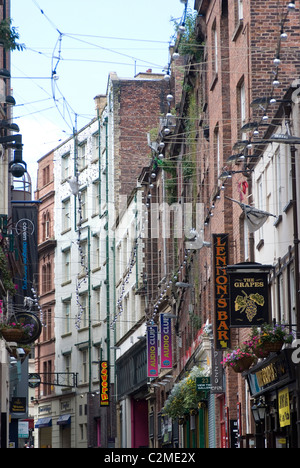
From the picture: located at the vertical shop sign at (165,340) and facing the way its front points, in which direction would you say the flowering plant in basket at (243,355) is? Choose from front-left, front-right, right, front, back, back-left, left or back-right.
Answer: front

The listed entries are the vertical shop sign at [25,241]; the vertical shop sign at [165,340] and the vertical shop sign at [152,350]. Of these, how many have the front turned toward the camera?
3

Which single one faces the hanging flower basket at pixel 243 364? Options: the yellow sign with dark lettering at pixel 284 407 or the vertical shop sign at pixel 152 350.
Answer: the vertical shop sign

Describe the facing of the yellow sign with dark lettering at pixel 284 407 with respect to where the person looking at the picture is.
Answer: facing the viewer and to the left of the viewer

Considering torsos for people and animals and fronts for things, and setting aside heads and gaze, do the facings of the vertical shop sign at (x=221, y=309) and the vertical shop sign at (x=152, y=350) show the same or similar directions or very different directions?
same or similar directions

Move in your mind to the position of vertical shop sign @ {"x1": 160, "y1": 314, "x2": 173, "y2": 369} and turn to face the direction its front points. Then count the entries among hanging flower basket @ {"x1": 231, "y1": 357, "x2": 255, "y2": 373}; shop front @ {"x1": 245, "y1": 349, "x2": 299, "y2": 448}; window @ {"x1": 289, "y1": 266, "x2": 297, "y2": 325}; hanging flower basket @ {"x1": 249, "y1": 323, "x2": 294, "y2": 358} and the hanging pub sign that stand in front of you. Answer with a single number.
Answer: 5

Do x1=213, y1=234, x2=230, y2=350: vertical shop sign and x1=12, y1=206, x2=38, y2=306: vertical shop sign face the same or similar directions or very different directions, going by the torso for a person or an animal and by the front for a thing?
same or similar directions

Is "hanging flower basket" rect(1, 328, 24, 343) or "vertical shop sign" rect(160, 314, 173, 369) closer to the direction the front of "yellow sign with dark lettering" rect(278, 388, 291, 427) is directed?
the hanging flower basket

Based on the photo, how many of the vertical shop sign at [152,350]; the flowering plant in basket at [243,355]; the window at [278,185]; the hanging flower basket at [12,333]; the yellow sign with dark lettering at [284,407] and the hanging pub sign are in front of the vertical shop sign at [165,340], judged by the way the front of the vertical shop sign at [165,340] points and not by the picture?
5

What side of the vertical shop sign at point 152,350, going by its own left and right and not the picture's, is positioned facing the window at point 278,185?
front

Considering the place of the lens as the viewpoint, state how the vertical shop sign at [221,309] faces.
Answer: facing the viewer

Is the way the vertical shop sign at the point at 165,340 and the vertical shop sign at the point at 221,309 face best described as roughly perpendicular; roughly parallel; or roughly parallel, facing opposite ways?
roughly parallel

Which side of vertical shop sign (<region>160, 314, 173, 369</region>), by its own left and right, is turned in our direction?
front

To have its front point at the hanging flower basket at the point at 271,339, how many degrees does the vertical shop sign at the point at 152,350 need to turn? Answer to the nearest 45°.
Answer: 0° — it already faces it
